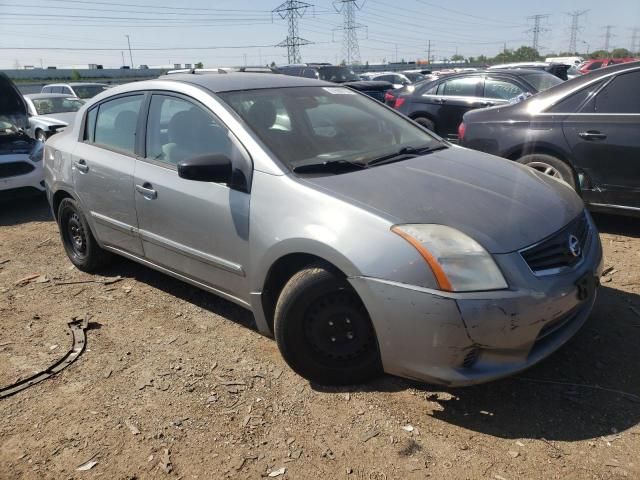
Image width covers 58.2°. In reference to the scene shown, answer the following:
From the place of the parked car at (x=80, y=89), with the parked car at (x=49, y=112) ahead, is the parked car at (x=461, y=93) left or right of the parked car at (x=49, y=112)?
left

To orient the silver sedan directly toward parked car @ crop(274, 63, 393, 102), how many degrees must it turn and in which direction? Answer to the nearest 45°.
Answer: approximately 135° to its left

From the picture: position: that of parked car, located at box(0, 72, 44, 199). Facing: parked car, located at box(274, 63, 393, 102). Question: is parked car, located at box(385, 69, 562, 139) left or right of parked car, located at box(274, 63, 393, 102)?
right

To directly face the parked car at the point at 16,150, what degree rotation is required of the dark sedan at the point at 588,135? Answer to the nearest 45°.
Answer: approximately 180°

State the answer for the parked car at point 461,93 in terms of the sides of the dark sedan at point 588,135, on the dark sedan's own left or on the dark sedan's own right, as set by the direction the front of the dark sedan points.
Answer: on the dark sedan's own left

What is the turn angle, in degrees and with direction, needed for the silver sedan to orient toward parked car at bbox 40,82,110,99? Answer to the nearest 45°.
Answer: approximately 180°

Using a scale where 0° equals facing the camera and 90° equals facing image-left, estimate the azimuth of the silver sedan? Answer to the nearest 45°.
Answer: approximately 315°

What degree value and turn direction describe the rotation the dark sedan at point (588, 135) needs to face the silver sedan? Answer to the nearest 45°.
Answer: approximately 135° to its right

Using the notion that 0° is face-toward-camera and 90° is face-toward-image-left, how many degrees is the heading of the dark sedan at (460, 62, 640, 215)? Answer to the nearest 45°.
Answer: approximately 270°

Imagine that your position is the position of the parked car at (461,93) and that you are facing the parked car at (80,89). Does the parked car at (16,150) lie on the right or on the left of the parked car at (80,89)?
left

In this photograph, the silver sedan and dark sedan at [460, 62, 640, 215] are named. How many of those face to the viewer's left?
0
